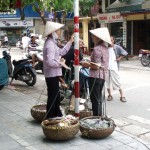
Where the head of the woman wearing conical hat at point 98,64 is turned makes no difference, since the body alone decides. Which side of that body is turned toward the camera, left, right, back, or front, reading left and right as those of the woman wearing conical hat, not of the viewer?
left

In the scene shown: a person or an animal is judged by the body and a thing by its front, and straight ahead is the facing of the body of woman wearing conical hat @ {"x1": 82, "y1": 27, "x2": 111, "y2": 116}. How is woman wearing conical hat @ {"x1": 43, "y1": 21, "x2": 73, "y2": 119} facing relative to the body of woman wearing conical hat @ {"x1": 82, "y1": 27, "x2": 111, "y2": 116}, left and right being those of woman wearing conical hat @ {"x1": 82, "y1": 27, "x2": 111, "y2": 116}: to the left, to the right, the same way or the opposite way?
the opposite way

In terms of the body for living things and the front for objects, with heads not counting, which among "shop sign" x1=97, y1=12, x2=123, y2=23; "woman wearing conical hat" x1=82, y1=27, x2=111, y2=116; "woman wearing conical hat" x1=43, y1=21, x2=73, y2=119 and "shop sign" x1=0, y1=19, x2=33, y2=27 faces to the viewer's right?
"woman wearing conical hat" x1=43, y1=21, x2=73, y2=119

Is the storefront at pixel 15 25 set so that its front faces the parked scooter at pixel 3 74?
yes

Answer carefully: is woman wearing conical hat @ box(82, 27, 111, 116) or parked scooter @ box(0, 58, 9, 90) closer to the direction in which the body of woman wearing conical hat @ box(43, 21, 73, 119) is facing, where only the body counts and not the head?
the woman wearing conical hat

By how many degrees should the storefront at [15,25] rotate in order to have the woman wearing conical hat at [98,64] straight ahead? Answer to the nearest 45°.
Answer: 0° — it already faces them

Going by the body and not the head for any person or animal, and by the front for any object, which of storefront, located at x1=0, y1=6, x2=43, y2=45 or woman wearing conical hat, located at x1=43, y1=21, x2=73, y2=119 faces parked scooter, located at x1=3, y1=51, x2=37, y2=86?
the storefront

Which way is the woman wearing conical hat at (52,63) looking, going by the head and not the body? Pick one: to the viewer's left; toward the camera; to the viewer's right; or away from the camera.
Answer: to the viewer's right

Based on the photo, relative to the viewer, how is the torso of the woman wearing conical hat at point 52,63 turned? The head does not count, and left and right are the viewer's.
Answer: facing to the right of the viewer

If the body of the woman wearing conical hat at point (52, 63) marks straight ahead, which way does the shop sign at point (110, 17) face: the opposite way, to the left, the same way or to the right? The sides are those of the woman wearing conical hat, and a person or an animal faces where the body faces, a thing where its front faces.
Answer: to the right
